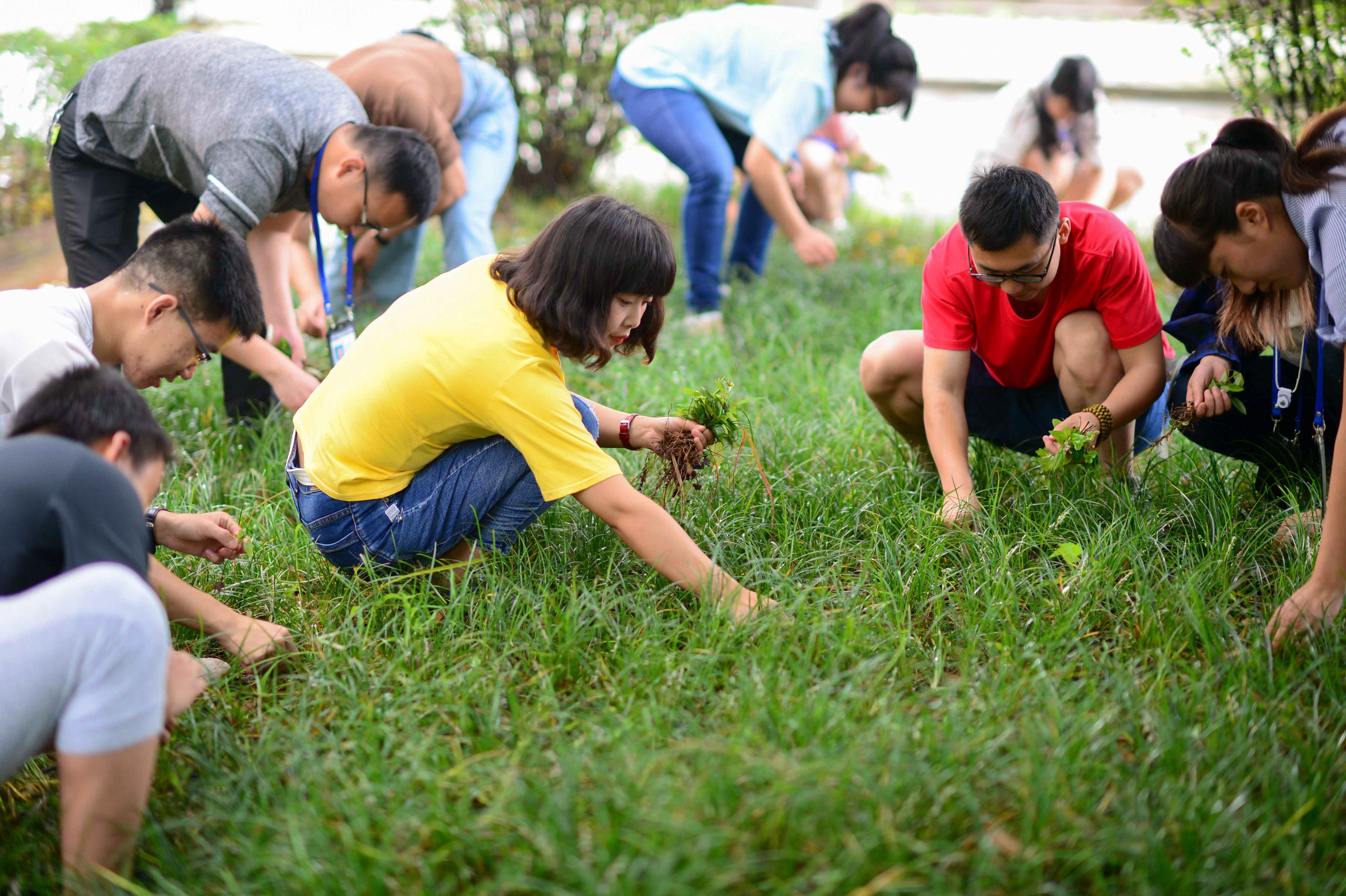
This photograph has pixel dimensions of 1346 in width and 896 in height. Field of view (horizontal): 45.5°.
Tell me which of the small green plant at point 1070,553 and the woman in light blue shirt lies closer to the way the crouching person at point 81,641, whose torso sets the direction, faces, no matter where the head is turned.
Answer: the small green plant

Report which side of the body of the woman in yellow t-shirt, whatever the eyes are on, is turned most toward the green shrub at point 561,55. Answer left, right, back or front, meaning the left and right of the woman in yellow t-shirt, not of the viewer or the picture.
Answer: left

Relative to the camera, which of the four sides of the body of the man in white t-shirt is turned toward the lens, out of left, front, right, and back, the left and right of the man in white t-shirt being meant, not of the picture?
right

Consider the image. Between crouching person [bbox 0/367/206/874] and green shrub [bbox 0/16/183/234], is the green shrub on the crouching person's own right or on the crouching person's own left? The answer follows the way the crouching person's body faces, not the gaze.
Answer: on the crouching person's own left

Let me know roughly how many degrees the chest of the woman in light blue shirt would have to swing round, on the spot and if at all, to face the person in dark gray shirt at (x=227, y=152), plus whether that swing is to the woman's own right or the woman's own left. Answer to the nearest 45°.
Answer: approximately 135° to the woman's own right

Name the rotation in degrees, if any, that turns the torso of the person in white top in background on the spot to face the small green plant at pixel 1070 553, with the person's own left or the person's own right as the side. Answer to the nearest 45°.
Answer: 0° — they already face it

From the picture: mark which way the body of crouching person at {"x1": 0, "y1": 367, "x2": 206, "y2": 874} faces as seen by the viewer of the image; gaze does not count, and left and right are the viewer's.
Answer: facing to the right of the viewer

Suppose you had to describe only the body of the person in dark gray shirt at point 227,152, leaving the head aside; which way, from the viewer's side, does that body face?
to the viewer's right

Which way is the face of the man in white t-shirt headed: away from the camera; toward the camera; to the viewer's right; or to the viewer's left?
to the viewer's right
